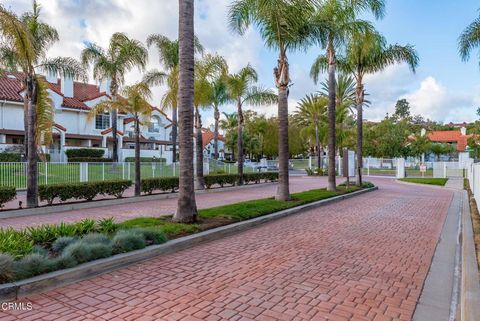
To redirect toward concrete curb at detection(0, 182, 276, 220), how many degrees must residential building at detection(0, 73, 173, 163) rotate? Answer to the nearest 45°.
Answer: approximately 45° to its right

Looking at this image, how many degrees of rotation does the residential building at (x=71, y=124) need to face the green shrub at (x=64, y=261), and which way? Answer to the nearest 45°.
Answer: approximately 45° to its right

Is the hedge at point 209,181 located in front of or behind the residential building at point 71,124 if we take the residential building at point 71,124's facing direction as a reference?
in front

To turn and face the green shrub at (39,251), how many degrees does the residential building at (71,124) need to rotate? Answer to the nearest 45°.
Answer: approximately 45° to its right

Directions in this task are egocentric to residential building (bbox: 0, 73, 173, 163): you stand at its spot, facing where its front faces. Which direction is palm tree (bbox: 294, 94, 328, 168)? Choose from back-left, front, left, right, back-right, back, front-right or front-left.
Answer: front-left

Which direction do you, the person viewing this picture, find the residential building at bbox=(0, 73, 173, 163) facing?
facing the viewer and to the right of the viewer

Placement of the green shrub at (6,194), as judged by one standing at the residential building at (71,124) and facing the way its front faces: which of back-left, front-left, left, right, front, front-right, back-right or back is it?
front-right

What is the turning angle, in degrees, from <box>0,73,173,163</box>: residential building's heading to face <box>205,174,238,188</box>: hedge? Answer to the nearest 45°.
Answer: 0° — it already faces it

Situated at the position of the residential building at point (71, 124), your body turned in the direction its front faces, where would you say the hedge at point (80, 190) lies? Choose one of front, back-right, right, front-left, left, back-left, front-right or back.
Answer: front-right

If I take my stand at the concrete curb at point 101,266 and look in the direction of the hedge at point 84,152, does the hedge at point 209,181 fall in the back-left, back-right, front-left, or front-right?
front-right

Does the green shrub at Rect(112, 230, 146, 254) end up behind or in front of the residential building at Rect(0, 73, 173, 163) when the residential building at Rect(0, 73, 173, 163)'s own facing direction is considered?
in front

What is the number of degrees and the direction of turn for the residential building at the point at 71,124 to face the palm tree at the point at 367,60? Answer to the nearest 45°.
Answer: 0° — it already faces it

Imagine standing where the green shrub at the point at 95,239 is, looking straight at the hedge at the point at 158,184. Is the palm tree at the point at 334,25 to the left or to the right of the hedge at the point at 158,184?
right

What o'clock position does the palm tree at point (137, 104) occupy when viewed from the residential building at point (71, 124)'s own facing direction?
The palm tree is roughly at 1 o'clock from the residential building.

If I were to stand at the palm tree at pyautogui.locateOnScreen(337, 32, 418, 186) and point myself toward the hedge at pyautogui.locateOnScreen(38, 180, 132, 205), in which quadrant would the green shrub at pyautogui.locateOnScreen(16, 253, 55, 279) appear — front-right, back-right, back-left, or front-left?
front-left
